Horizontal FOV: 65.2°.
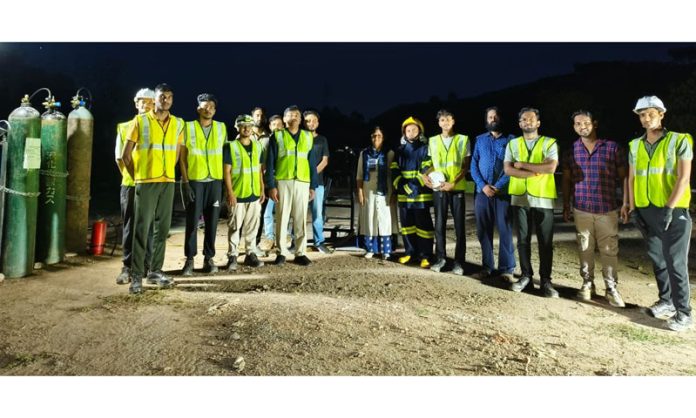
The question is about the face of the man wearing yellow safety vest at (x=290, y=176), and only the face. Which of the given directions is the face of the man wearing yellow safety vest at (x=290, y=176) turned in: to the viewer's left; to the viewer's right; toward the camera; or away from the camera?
toward the camera

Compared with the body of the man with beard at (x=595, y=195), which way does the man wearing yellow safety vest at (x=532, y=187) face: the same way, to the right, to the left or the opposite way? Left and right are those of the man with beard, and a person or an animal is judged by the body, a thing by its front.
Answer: the same way

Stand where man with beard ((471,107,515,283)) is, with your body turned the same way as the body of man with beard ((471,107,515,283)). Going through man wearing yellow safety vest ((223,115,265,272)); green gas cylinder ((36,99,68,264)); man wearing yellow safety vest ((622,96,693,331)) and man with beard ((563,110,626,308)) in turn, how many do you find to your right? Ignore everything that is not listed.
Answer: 2

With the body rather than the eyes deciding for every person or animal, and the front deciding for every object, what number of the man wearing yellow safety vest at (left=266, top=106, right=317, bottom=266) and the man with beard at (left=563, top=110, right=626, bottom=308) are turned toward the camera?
2

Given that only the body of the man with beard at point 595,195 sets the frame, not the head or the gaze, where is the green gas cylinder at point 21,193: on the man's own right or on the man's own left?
on the man's own right

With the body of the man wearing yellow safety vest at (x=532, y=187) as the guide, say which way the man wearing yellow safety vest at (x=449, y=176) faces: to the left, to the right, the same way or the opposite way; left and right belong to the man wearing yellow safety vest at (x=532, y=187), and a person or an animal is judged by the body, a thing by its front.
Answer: the same way

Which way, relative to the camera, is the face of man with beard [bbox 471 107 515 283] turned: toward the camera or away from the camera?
toward the camera

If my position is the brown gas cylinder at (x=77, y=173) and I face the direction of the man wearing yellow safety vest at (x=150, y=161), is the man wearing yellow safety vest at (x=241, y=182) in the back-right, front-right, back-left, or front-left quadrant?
front-left

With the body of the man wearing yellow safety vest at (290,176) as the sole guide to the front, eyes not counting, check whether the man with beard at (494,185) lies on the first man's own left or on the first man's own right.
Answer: on the first man's own left

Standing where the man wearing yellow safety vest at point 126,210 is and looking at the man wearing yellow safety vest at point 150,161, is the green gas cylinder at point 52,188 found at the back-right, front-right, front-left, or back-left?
back-right

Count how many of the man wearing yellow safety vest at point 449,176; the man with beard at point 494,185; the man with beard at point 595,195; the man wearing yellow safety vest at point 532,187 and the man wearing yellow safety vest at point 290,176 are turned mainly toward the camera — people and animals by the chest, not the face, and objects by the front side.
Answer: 5

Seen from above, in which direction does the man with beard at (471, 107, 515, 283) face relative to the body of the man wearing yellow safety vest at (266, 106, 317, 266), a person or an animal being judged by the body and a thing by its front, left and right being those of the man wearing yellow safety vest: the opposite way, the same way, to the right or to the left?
the same way

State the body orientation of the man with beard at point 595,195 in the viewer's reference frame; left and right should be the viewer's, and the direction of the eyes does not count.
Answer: facing the viewer

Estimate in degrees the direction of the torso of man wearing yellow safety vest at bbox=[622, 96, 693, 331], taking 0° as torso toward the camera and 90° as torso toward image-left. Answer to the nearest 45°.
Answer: approximately 45°

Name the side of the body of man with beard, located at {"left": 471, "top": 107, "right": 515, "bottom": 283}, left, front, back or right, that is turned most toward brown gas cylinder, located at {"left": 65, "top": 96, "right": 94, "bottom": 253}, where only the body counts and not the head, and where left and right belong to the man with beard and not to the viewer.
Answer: right

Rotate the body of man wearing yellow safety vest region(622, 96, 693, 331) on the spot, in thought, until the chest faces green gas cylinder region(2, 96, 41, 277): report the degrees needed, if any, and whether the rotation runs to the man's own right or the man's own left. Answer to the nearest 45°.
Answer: approximately 45° to the man's own right

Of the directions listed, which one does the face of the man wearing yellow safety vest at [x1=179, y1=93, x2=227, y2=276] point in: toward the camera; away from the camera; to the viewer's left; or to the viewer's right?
toward the camera

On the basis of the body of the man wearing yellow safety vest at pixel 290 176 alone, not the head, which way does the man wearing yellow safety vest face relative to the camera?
toward the camera

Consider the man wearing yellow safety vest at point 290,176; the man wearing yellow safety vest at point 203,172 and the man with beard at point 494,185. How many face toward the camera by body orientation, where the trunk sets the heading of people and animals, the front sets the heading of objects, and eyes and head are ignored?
3
